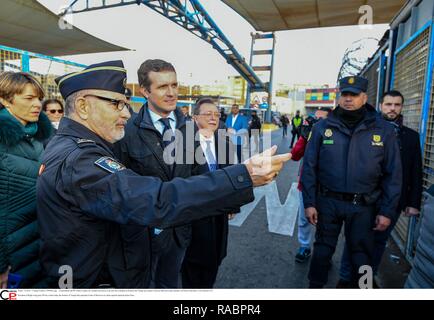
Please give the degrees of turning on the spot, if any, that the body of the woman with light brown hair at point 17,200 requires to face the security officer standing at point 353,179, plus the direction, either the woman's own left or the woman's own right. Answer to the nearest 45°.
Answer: approximately 45° to the woman's own left

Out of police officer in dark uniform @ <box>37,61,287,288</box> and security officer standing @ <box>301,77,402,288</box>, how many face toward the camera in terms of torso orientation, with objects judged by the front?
1

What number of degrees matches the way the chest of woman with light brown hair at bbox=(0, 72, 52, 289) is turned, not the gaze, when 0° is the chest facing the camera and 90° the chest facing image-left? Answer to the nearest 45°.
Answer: approximately 315°

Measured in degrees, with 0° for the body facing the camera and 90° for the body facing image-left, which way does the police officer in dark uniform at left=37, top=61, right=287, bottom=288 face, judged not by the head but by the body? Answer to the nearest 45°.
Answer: approximately 270°

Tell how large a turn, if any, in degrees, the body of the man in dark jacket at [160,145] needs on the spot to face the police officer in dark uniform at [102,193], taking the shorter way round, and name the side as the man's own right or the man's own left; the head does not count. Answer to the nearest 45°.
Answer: approximately 45° to the man's own right

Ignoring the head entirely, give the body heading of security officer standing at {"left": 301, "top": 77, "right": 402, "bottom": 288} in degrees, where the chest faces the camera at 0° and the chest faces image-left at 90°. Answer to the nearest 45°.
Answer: approximately 0°

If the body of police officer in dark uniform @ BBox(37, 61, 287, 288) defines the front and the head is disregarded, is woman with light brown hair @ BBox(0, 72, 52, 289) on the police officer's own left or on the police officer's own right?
on the police officer's own left
